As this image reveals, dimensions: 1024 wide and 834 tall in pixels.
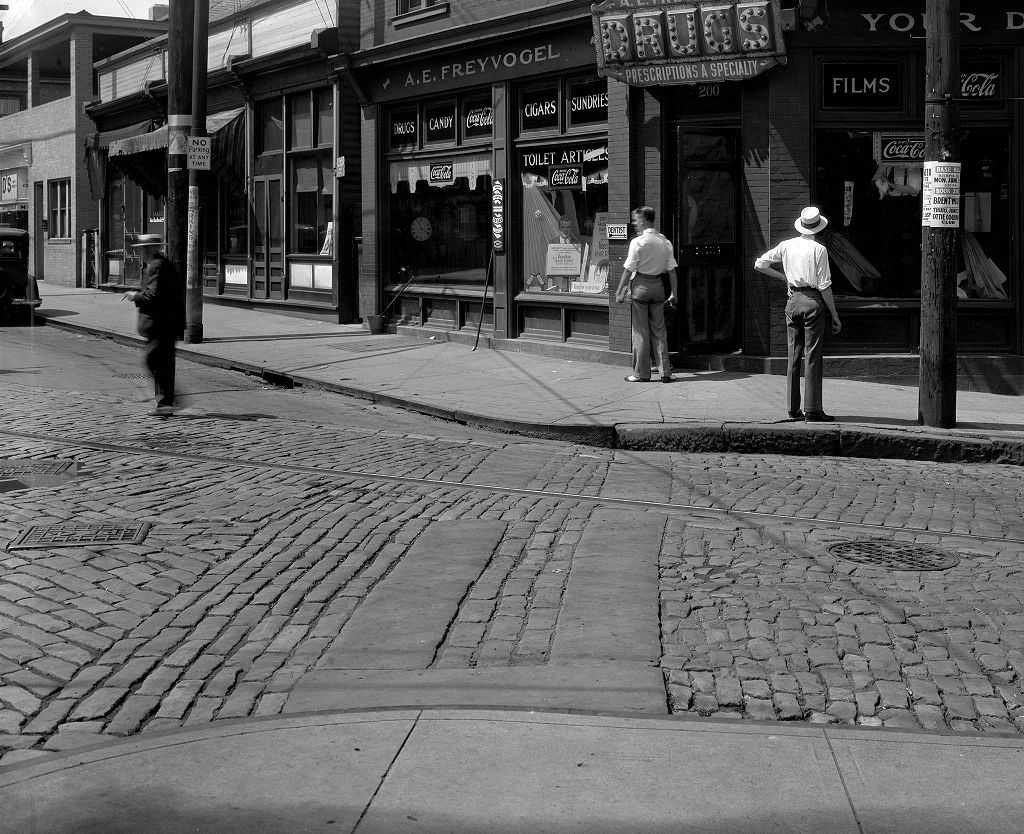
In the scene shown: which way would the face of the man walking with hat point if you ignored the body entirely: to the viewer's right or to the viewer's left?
to the viewer's left

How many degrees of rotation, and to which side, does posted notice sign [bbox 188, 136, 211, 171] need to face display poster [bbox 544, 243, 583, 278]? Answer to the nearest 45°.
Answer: approximately 45° to its left

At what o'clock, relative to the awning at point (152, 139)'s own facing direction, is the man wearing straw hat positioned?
The man wearing straw hat is roughly at 10 o'clock from the awning.

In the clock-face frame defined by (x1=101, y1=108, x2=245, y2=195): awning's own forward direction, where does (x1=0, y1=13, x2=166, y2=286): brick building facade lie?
The brick building facade is roughly at 4 o'clock from the awning.

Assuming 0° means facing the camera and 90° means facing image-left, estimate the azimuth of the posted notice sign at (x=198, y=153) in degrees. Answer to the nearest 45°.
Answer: approximately 0°

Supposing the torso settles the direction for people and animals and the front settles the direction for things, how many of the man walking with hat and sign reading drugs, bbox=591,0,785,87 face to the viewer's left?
1

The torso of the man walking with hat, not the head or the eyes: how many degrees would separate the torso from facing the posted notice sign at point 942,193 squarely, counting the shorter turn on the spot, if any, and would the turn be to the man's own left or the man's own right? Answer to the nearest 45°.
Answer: approximately 135° to the man's own left

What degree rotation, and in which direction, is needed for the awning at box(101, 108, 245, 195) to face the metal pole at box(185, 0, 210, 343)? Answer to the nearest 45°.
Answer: approximately 45° to its left

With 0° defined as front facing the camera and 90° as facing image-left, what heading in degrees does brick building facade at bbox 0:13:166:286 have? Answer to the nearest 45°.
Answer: approximately 45°

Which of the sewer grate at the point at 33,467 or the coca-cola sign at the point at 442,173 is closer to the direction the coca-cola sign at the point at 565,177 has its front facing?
the sewer grate

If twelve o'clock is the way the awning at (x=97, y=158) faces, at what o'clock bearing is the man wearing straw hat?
The man wearing straw hat is roughly at 10 o'clock from the awning.

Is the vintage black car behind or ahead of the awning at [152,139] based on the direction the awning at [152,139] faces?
ahead

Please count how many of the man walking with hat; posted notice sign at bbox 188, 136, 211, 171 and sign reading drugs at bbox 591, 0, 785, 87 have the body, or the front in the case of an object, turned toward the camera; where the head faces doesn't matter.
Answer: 2

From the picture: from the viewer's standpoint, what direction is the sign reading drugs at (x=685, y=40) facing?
toward the camera

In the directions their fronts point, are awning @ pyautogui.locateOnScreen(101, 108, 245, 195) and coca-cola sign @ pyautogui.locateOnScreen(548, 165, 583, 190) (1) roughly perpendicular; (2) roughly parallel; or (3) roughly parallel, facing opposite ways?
roughly parallel
